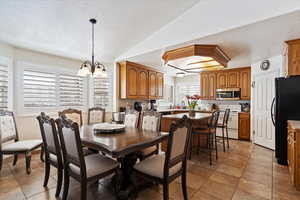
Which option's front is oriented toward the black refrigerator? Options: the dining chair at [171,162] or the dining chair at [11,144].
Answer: the dining chair at [11,144]

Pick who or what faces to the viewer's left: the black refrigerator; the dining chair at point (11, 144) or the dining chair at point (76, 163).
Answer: the black refrigerator

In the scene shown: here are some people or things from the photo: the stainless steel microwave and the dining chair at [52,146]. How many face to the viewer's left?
0

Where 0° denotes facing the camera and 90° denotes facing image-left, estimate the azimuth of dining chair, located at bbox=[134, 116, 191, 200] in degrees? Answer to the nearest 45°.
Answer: approximately 135°

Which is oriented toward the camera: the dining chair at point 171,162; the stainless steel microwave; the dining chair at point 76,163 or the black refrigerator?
the stainless steel microwave

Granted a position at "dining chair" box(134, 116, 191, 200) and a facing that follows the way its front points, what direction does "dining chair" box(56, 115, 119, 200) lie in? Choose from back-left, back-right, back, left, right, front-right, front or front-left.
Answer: front-left

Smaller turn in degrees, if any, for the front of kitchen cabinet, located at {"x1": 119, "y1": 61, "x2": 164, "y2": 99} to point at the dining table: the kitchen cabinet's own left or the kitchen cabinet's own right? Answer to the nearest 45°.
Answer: approximately 45° to the kitchen cabinet's own right

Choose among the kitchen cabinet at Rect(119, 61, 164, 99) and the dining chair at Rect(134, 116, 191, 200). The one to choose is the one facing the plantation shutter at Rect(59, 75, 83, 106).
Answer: the dining chair

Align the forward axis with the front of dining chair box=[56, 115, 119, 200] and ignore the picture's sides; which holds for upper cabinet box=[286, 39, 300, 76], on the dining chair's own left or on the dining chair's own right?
on the dining chair's own right

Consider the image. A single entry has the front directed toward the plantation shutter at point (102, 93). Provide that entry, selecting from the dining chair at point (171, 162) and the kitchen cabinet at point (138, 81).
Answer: the dining chair

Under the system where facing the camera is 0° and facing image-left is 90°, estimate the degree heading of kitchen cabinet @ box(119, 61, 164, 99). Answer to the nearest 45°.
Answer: approximately 315°

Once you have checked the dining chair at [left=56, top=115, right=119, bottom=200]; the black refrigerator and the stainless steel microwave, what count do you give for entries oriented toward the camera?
1

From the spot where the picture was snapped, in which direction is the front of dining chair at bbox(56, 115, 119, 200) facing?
facing away from the viewer and to the right of the viewer

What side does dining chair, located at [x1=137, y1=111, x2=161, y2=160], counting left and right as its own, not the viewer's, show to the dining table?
front

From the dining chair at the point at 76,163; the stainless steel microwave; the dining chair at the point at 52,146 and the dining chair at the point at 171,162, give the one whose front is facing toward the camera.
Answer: the stainless steel microwave

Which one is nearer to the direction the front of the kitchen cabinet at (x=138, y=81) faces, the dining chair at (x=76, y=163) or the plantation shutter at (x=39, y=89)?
the dining chair

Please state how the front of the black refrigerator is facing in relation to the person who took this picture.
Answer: facing to the left of the viewer

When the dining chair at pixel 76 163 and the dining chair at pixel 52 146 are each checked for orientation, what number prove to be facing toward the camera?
0
